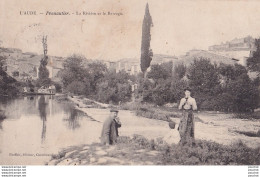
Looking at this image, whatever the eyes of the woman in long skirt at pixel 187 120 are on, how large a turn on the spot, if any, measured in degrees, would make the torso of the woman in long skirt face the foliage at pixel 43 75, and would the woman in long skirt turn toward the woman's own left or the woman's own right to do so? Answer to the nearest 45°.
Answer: approximately 90° to the woman's own right

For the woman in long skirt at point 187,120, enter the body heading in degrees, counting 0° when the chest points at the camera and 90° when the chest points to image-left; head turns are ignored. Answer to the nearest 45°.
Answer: approximately 0°
